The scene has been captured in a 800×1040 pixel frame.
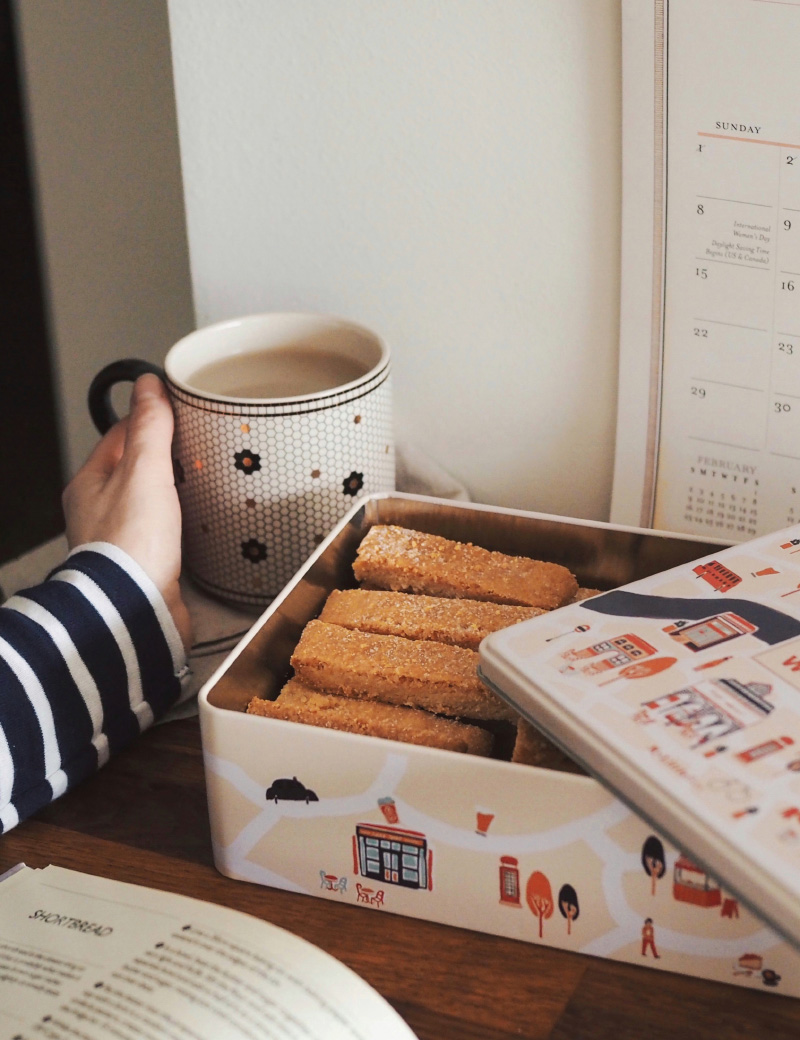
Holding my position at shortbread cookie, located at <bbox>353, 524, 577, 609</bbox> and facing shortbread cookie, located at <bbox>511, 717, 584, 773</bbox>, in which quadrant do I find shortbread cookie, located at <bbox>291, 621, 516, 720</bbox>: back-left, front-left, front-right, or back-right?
front-right

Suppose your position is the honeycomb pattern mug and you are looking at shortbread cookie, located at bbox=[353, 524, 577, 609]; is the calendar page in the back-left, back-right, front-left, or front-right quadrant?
front-left

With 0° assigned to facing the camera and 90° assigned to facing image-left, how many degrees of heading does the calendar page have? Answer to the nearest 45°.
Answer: approximately 0°

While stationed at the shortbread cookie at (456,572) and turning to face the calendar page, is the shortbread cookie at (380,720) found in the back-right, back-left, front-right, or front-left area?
back-right
